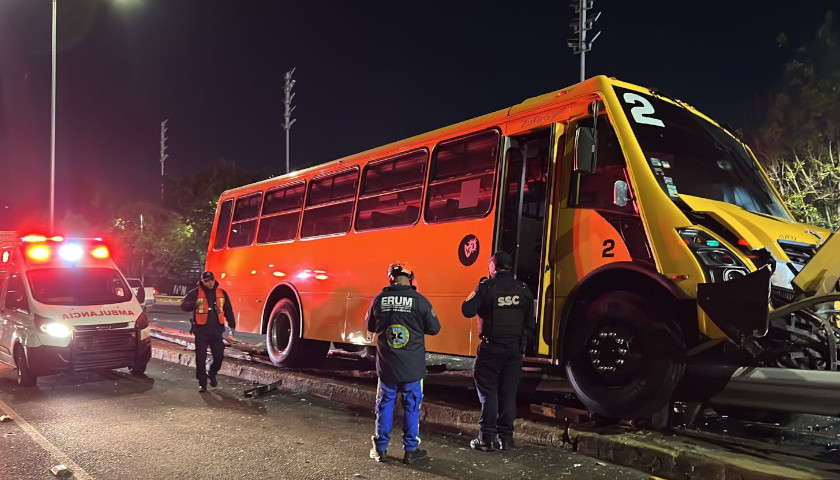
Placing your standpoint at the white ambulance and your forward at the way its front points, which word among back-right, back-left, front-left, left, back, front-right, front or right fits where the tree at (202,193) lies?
back-left

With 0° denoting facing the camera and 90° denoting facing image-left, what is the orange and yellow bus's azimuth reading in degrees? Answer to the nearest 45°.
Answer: approximately 315°

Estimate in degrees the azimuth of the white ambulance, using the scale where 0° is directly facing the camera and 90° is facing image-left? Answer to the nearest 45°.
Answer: approximately 315°

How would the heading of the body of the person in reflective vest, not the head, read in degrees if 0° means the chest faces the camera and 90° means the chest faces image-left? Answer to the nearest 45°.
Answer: approximately 0°

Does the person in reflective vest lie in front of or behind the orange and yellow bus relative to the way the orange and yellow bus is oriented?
behind

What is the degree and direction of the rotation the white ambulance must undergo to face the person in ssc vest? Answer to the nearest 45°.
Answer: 0° — it already faces them

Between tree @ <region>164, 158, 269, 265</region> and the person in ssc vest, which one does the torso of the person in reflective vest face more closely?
the person in ssc vest

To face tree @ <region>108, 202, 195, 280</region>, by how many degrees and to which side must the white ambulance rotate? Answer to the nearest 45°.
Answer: approximately 135° to its left

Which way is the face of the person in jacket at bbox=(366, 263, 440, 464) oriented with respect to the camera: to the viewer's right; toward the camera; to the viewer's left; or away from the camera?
away from the camera

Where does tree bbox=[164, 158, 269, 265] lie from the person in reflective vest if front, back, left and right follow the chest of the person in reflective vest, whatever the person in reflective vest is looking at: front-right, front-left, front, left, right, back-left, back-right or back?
back
